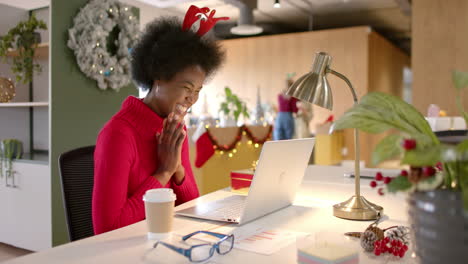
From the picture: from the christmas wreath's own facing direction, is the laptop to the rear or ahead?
ahead

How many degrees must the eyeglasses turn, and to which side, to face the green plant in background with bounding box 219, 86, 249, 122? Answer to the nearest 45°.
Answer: approximately 135° to its left

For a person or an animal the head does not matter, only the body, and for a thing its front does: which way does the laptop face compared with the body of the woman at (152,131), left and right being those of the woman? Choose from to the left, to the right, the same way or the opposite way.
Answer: the opposite way

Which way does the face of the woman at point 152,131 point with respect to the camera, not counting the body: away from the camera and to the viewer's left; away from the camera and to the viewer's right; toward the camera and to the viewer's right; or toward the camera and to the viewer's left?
toward the camera and to the viewer's right

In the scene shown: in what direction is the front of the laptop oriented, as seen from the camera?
facing away from the viewer and to the left of the viewer

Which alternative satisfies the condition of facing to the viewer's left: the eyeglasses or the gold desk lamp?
the gold desk lamp

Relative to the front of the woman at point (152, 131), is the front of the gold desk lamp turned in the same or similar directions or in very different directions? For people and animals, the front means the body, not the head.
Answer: very different directions

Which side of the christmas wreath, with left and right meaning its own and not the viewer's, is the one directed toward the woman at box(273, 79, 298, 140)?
left

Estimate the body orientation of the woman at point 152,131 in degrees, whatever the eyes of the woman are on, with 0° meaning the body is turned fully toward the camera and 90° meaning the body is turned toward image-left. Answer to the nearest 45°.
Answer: approximately 315°

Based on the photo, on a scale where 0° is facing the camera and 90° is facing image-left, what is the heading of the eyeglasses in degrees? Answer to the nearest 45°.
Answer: approximately 315°

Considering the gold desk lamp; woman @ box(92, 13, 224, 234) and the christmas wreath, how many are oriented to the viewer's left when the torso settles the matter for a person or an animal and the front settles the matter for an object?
1

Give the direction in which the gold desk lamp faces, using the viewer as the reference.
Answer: facing to the left of the viewer

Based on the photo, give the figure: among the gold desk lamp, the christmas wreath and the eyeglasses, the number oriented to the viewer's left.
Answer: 1
